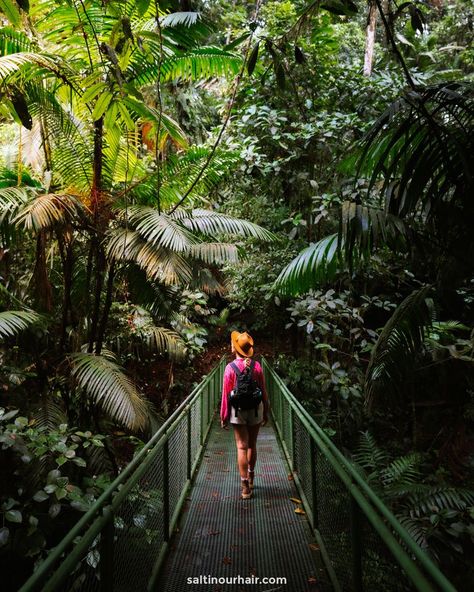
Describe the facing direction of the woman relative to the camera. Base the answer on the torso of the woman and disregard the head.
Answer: away from the camera

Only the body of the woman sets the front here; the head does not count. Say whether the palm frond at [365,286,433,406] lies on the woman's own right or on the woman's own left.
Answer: on the woman's own right

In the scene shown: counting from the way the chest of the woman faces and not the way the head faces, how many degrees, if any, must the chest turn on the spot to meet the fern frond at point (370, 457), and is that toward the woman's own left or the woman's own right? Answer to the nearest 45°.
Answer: approximately 45° to the woman's own right
